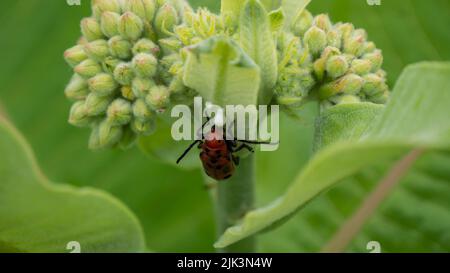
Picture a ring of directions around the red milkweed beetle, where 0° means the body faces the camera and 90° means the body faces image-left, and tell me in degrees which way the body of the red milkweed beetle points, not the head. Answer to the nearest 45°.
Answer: approximately 180°

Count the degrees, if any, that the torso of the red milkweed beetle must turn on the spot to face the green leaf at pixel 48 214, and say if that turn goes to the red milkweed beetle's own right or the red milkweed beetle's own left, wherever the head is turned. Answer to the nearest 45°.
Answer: approximately 90° to the red milkweed beetle's own left
